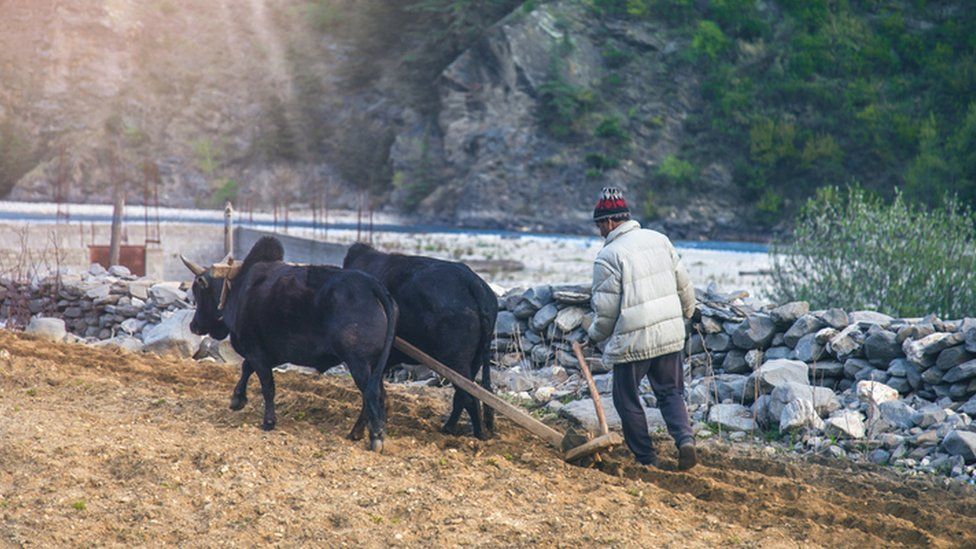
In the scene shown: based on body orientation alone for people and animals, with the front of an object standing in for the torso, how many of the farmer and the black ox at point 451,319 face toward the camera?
0

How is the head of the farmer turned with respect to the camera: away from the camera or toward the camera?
away from the camera

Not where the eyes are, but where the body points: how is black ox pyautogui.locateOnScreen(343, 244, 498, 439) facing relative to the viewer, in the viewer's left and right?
facing away from the viewer and to the left of the viewer

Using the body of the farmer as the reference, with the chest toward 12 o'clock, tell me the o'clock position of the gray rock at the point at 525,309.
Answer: The gray rock is roughly at 1 o'clock from the farmer.

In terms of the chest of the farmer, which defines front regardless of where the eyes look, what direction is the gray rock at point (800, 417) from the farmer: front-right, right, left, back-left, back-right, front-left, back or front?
right

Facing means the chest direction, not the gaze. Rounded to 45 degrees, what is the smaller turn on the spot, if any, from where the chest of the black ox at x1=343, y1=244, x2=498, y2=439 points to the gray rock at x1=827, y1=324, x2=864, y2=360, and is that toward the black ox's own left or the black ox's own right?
approximately 135° to the black ox's own right

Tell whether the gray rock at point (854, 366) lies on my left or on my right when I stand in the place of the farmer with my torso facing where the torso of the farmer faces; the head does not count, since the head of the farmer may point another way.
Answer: on my right

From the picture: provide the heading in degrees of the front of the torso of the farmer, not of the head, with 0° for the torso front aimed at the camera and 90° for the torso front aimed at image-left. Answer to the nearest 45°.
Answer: approximately 135°

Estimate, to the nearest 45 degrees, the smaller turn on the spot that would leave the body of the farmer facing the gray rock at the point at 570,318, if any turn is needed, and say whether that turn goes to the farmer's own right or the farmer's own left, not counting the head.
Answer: approximately 45° to the farmer's own right

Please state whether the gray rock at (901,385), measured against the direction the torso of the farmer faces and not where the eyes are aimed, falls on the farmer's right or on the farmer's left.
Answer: on the farmer's right

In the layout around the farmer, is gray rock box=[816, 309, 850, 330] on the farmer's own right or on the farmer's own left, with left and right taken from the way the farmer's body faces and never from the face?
on the farmer's own right
